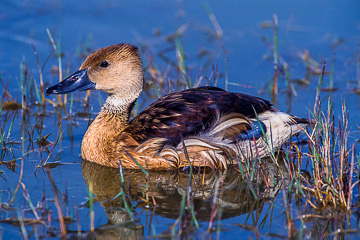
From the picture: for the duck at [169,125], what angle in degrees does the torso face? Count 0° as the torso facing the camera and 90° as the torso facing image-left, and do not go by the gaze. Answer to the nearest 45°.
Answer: approximately 90°
